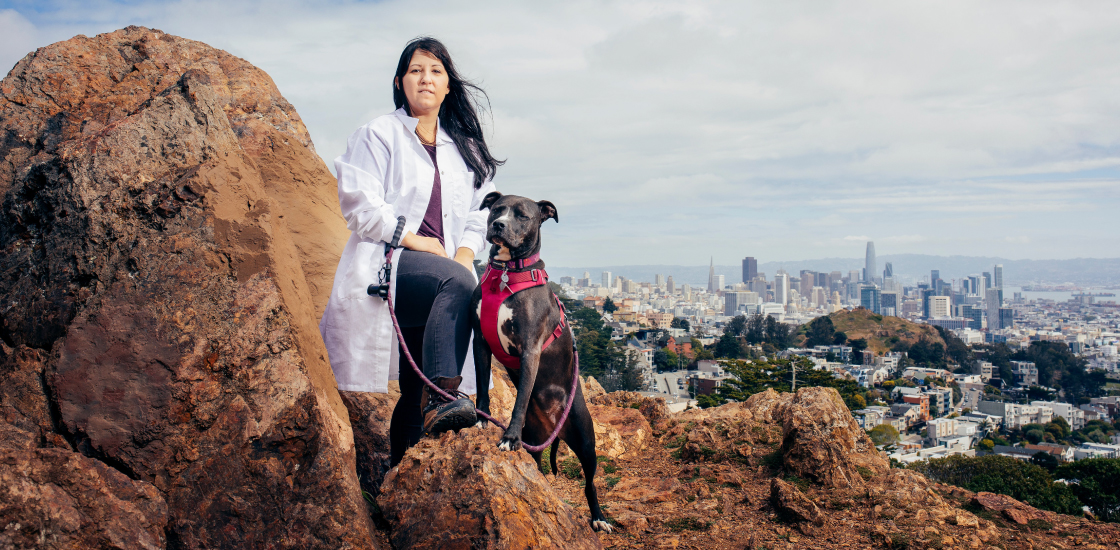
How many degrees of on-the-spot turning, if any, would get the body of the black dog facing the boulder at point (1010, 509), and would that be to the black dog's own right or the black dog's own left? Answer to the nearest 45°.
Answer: approximately 180°

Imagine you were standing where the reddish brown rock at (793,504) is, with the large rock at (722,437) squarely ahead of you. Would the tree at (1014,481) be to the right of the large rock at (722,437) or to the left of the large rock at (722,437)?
right

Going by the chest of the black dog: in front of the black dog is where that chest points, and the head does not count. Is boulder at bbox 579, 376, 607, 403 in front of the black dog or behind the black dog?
behind

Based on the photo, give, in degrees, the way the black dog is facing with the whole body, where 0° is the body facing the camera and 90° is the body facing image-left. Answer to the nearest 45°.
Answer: approximately 45°

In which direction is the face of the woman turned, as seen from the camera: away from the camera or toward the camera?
toward the camera

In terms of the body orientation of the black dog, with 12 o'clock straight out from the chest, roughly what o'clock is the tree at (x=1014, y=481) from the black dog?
The tree is roughly at 6 o'clock from the black dog.

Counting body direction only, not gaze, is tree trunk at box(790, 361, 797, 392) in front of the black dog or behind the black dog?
behind

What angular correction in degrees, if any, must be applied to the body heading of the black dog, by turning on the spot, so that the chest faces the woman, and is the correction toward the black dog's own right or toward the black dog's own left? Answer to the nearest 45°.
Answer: approximately 90° to the black dog's own right
